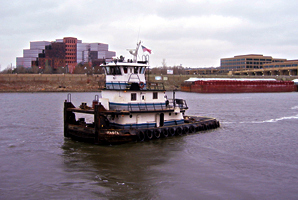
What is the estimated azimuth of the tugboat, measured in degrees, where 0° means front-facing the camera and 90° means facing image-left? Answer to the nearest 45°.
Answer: approximately 45°
